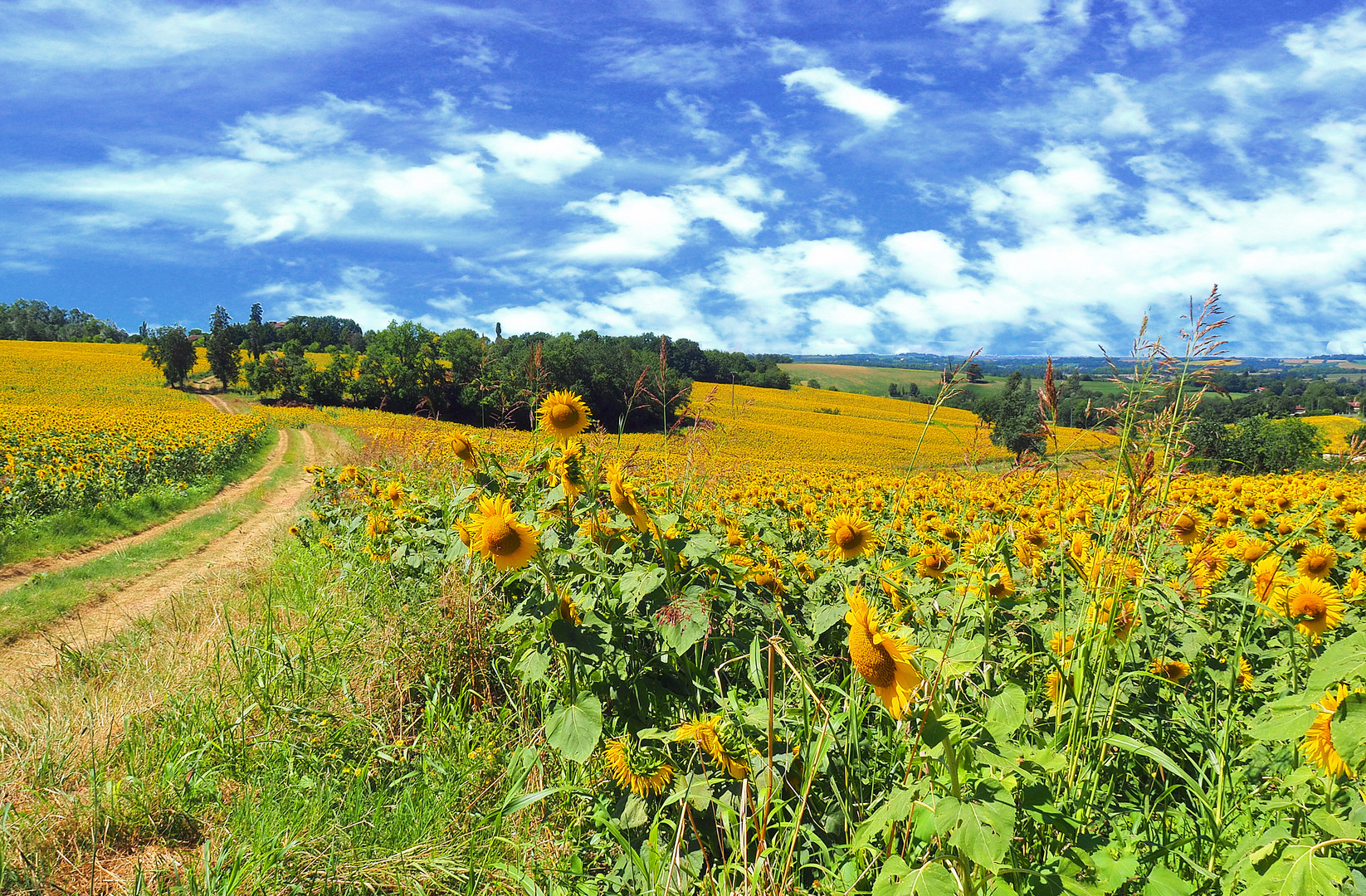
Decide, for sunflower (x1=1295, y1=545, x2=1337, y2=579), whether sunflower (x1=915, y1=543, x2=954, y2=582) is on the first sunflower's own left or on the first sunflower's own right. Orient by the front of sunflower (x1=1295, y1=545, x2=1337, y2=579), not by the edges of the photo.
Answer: on the first sunflower's own right

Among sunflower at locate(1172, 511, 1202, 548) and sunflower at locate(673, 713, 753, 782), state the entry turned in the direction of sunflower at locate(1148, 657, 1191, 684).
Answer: sunflower at locate(1172, 511, 1202, 548)

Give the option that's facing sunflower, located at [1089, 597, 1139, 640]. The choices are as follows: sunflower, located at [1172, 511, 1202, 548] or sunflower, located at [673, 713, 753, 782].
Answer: sunflower, located at [1172, 511, 1202, 548]

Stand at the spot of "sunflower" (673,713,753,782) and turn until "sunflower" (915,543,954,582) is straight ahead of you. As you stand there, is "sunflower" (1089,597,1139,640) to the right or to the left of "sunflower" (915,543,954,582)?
right
